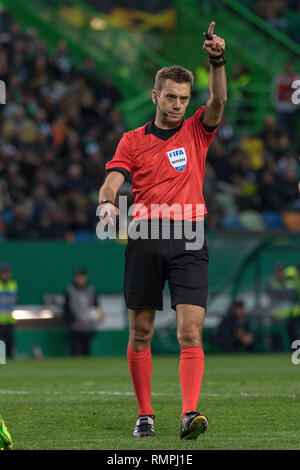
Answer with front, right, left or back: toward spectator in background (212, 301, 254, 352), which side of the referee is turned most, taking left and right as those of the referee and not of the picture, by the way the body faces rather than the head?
back

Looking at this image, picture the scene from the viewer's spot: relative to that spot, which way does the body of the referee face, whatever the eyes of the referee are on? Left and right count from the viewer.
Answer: facing the viewer

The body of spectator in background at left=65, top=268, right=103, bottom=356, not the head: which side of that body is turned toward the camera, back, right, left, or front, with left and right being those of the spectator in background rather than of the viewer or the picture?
front

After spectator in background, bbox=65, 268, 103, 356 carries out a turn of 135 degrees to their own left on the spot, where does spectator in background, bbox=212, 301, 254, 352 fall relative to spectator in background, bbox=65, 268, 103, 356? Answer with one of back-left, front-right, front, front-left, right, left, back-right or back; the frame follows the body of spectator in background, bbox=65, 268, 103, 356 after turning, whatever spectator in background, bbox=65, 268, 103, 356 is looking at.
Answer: front-right
